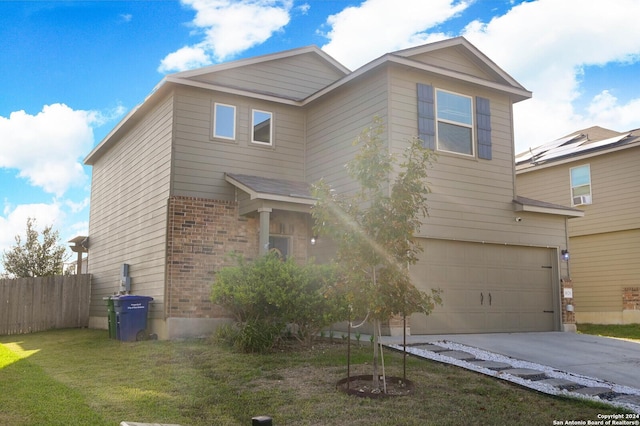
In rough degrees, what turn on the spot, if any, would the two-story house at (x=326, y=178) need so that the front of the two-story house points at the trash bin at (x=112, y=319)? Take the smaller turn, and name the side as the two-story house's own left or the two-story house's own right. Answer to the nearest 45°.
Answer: approximately 135° to the two-story house's own right

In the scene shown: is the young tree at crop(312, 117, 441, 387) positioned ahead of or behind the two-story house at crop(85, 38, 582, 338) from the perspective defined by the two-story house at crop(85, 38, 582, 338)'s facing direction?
ahead

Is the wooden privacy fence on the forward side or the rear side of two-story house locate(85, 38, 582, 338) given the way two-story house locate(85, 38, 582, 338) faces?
on the rear side

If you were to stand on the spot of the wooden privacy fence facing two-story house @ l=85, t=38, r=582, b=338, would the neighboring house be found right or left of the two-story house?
left

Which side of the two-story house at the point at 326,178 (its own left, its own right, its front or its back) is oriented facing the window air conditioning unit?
left
